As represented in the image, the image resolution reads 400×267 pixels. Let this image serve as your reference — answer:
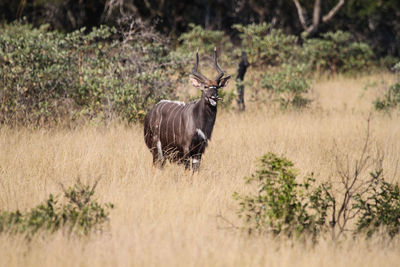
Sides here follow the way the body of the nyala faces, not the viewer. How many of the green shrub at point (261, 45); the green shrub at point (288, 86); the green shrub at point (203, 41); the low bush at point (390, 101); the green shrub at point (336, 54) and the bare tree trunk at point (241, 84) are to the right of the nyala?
0

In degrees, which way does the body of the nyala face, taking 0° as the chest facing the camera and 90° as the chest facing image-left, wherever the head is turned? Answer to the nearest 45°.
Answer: approximately 315°

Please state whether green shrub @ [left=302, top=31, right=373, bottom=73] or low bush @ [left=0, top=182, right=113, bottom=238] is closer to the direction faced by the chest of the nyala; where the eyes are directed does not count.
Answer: the low bush

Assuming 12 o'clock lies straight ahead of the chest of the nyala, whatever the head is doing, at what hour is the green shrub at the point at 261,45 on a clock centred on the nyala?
The green shrub is roughly at 8 o'clock from the nyala.

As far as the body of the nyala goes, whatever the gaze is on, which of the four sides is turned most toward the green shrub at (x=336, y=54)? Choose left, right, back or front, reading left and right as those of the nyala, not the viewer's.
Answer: left

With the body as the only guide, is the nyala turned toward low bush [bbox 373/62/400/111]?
no

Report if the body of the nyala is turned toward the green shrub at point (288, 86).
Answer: no

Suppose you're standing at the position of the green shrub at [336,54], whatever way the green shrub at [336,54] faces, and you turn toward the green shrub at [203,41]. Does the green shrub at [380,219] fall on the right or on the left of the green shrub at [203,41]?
left

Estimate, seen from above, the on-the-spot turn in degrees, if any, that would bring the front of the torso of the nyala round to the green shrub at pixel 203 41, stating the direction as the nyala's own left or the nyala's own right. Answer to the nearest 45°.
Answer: approximately 135° to the nyala's own left

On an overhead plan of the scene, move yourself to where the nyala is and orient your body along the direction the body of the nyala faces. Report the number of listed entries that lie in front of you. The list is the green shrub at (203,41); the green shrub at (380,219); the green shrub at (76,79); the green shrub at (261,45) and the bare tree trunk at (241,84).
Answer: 1

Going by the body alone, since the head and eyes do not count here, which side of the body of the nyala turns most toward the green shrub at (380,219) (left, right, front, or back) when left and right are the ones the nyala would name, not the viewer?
front

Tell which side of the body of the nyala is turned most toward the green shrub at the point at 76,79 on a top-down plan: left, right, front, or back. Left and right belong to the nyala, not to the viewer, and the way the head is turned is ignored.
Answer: back
